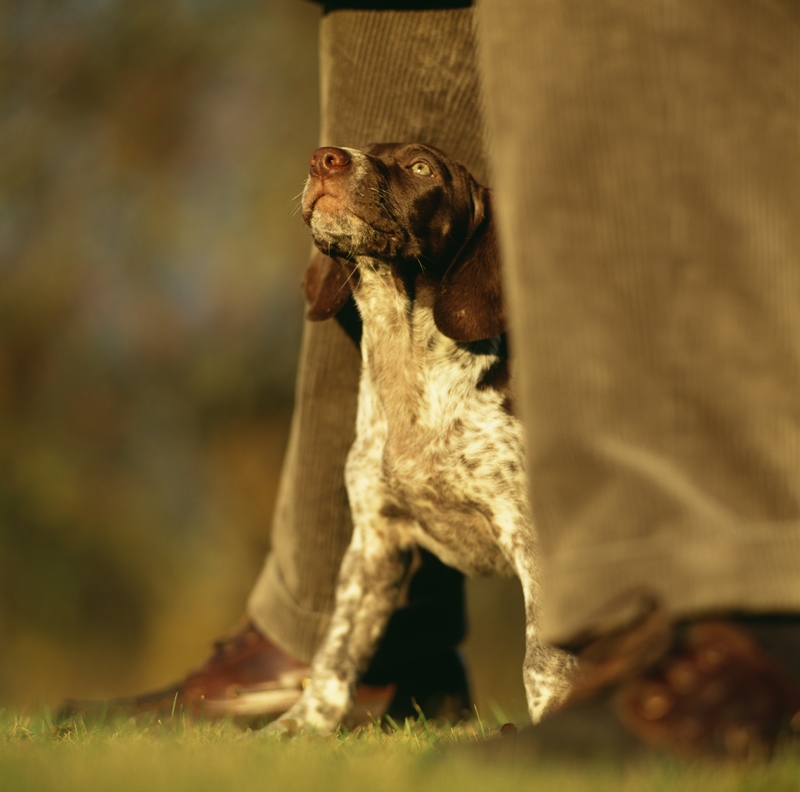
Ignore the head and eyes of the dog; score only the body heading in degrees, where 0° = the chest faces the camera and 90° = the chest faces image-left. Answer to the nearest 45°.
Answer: approximately 45°
